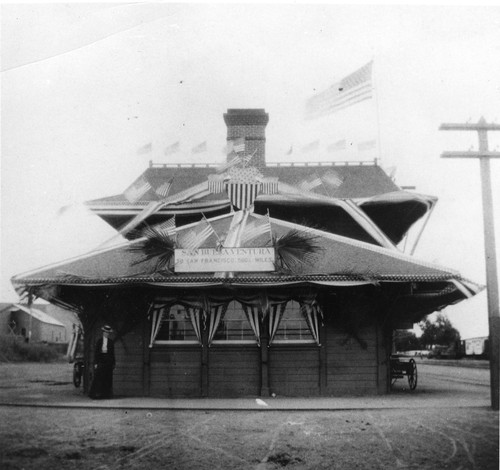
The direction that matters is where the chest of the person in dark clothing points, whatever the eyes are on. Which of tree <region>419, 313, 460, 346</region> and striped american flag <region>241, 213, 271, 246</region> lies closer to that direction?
the striped american flag

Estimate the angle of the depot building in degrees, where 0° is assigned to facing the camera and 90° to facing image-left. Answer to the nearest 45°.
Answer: approximately 0°

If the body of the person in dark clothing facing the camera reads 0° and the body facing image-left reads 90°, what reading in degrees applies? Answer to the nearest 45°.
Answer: approximately 0°

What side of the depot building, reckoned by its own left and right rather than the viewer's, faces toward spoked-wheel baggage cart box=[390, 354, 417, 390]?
left

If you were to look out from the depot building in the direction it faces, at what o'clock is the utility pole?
The utility pole is roughly at 10 o'clock from the depot building.

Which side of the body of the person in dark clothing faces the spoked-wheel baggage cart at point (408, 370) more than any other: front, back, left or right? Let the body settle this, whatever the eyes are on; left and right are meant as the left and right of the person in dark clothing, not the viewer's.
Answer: left
